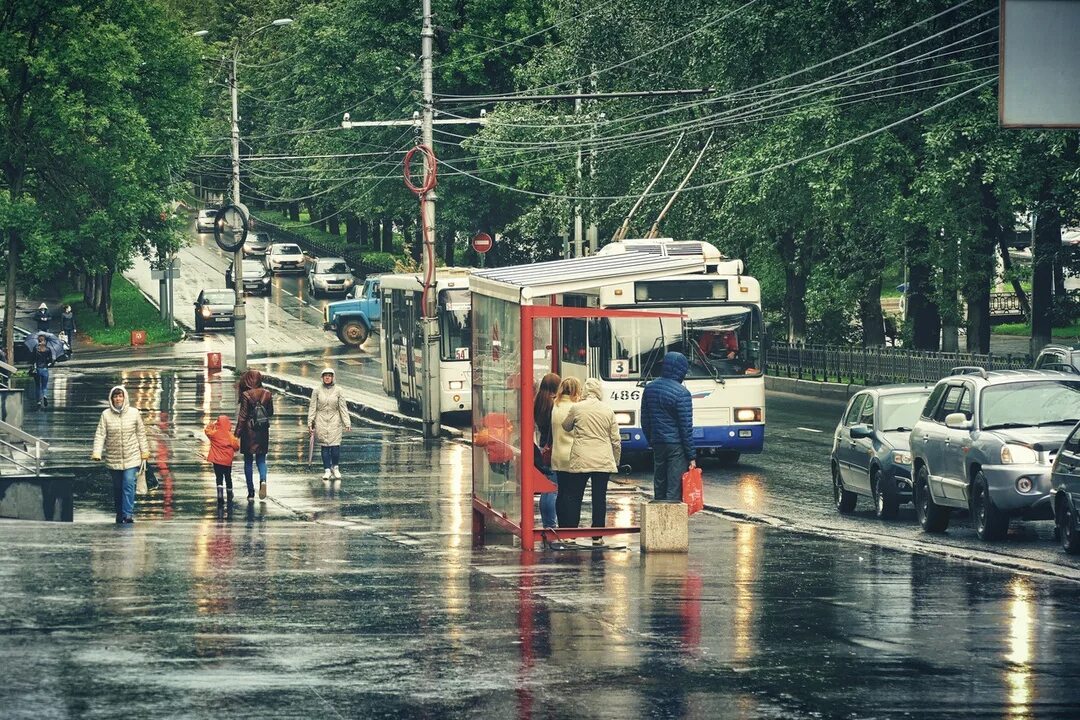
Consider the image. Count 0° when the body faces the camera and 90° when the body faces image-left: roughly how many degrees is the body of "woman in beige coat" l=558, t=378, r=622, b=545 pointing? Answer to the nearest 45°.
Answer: approximately 180°

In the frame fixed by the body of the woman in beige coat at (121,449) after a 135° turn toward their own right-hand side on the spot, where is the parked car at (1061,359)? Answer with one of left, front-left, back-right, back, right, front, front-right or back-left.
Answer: back-right

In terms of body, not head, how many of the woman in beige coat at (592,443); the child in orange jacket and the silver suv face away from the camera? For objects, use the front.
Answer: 2

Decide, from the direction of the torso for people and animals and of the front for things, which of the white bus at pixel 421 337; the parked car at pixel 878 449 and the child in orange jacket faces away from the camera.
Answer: the child in orange jacket

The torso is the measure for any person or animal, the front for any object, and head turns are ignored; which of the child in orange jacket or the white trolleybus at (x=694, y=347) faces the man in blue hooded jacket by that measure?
the white trolleybus

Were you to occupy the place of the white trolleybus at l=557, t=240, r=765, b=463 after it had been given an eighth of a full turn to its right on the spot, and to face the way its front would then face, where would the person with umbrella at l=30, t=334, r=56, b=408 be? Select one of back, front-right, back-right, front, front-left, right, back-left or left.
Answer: right

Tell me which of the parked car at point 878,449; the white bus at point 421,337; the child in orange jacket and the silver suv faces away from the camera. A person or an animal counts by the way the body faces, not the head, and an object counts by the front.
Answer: the child in orange jacket

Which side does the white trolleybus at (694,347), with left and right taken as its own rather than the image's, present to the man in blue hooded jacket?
front
